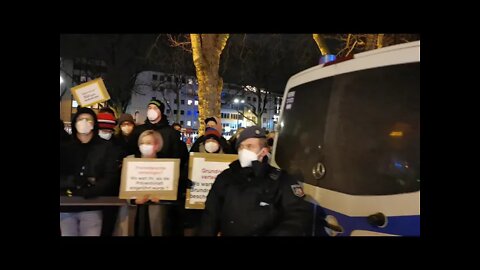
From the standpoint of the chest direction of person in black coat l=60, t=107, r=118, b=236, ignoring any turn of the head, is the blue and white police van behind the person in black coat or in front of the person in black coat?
in front

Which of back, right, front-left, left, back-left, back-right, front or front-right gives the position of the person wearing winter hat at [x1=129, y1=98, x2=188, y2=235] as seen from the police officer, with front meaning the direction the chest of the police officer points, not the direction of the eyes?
right

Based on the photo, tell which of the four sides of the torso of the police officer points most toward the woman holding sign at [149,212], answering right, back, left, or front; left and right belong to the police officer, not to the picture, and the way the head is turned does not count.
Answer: right

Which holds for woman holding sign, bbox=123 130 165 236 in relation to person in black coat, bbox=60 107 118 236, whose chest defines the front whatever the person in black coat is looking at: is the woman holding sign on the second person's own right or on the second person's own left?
on the second person's own left

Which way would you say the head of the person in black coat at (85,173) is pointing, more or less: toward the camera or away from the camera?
toward the camera

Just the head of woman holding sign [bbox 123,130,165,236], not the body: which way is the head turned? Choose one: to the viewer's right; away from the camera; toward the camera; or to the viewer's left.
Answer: toward the camera

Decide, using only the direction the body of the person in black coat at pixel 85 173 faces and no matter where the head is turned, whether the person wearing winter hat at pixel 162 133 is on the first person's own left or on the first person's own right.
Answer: on the first person's own left

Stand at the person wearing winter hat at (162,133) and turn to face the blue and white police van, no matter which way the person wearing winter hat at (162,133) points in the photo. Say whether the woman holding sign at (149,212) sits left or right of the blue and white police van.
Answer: right

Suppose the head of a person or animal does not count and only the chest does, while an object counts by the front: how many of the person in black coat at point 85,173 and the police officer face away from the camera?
0

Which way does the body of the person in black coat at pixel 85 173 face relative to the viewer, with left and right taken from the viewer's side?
facing the viewer

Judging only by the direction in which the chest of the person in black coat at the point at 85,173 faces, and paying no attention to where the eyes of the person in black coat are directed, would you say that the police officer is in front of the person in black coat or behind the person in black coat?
in front
